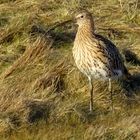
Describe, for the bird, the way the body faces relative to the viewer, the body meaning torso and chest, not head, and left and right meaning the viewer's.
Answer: facing the viewer and to the left of the viewer
